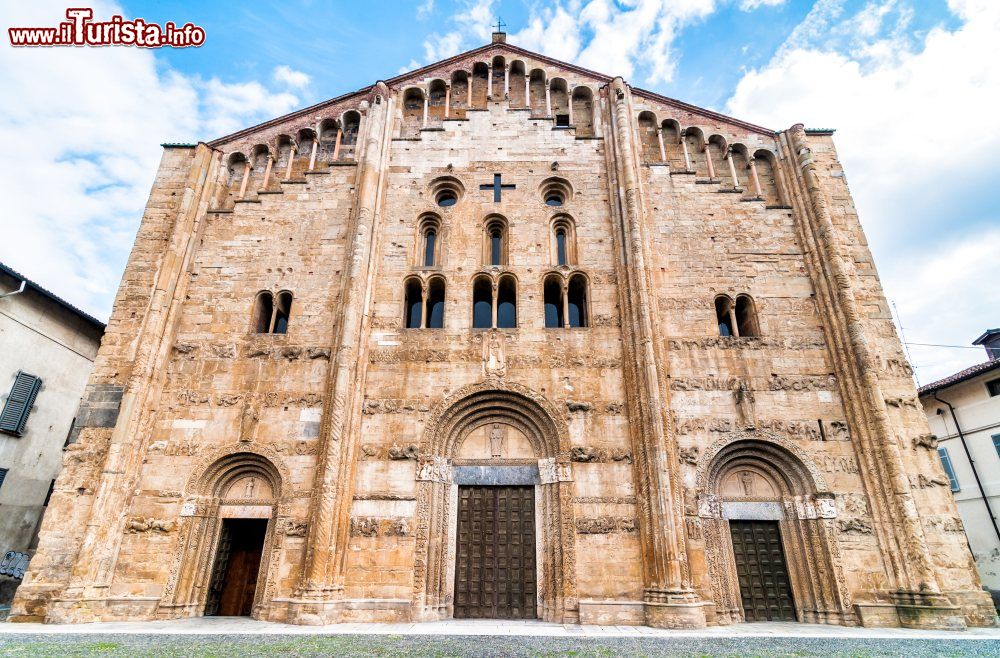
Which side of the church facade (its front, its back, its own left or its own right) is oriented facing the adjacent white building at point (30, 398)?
right

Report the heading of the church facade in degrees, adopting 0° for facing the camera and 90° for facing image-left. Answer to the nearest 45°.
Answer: approximately 0°

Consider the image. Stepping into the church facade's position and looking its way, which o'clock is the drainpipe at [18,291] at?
The drainpipe is roughly at 3 o'clock from the church facade.

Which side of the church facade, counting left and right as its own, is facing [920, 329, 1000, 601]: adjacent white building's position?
left
